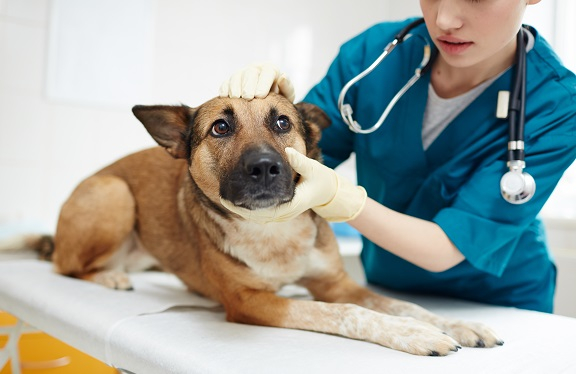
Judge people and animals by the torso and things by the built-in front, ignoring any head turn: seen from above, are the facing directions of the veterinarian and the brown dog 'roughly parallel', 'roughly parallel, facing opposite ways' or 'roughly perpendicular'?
roughly perpendicular

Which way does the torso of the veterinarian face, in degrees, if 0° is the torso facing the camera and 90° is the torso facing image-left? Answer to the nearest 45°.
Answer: approximately 45°

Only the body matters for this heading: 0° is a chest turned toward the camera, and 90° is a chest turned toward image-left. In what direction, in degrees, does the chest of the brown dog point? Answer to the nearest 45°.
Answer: approximately 315°

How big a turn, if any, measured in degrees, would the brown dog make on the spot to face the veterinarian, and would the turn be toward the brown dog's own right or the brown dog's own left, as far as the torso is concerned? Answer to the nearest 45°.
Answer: approximately 45° to the brown dog's own left

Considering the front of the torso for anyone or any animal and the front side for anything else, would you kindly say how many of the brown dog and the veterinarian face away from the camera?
0

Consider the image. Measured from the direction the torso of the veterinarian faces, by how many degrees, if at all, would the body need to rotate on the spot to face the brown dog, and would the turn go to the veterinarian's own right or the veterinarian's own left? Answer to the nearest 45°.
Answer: approximately 45° to the veterinarian's own right

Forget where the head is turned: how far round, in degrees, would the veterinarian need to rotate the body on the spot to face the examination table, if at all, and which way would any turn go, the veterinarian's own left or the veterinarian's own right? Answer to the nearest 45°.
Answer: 0° — they already face it

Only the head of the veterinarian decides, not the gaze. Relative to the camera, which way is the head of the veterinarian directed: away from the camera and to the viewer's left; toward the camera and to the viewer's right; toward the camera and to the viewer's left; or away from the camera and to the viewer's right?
toward the camera and to the viewer's left
